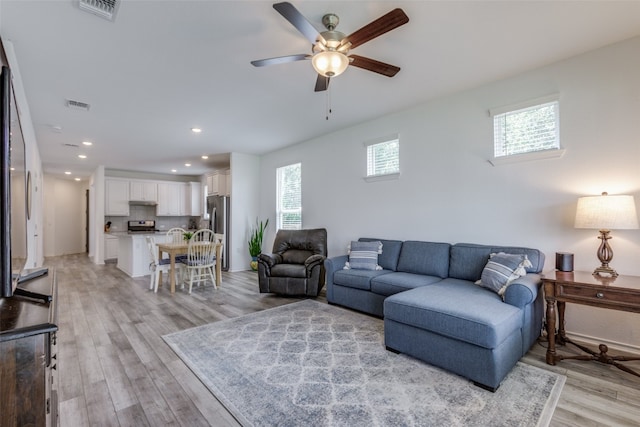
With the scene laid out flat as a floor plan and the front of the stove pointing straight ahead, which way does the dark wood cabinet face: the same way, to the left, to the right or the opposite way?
to the left

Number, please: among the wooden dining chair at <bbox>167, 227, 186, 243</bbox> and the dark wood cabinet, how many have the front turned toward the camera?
1

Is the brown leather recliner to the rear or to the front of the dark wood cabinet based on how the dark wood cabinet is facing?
to the front

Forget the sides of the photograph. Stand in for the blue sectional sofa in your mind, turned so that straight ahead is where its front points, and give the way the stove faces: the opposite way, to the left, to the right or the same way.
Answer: to the left

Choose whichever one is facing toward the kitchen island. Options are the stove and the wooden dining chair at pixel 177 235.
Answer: the stove

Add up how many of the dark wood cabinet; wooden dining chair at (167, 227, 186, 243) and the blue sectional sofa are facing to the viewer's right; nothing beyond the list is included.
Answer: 1

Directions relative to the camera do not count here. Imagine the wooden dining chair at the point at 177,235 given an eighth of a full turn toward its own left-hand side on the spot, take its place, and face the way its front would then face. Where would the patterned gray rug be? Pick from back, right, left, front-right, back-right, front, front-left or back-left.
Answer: front-right

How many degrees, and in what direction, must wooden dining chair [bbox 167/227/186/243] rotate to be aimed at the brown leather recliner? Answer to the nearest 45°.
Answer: approximately 45° to its left

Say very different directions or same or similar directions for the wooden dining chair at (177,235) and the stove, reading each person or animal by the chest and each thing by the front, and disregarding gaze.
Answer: same or similar directions

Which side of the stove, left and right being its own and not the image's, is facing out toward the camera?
front

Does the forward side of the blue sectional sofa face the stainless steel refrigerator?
no

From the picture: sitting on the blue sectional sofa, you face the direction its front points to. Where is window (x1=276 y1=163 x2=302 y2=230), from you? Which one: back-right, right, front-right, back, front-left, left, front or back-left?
right

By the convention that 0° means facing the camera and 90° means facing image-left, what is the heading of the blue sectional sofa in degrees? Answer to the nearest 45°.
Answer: approximately 45°

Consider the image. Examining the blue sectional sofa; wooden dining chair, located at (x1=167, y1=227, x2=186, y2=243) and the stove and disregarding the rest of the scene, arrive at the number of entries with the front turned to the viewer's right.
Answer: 0

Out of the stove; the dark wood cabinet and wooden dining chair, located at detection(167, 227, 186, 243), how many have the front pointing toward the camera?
2

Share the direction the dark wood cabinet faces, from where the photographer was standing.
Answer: facing to the right of the viewer

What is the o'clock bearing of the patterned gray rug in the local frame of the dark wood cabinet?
The patterned gray rug is roughly at 12 o'clock from the dark wood cabinet.

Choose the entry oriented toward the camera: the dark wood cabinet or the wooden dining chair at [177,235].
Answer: the wooden dining chair

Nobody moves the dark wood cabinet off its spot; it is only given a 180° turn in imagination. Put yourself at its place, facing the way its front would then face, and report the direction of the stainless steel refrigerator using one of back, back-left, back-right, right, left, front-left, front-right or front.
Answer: back-right

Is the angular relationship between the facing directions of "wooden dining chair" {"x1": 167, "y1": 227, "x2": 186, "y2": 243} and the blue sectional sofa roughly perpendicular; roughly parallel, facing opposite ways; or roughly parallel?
roughly perpendicular
